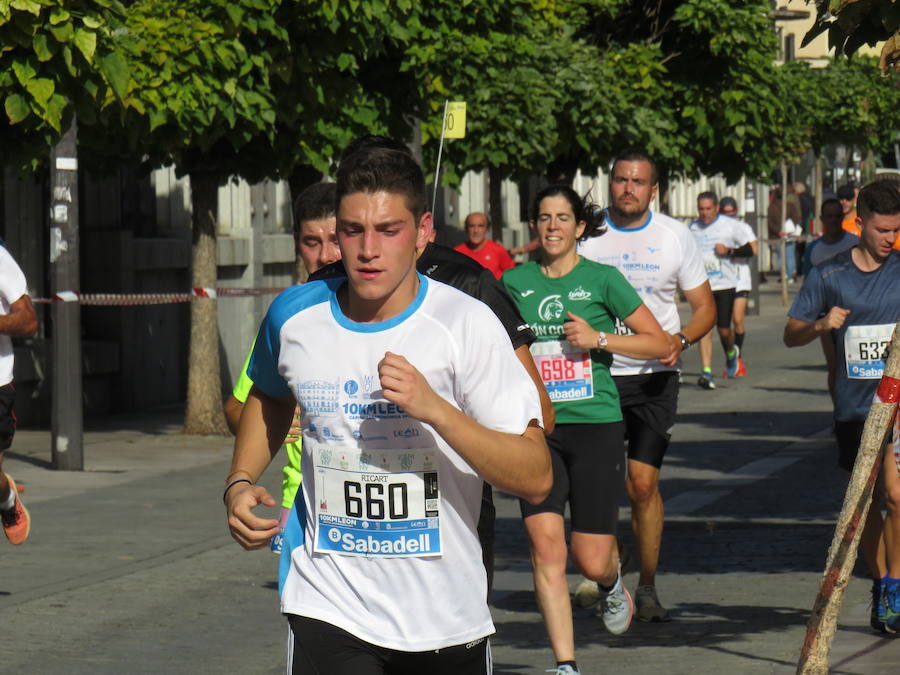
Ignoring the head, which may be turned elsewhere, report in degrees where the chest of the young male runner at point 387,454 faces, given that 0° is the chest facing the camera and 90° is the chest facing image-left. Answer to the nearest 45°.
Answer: approximately 0°

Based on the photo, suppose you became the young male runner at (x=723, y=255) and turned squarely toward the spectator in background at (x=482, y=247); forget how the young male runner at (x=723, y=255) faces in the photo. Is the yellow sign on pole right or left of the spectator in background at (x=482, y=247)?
left

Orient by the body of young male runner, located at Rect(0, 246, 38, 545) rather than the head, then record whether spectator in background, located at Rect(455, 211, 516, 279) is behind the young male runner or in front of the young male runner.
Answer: behind

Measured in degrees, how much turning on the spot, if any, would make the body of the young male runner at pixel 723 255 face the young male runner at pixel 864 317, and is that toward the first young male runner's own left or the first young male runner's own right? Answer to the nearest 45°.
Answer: approximately 45° to the first young male runner's own left

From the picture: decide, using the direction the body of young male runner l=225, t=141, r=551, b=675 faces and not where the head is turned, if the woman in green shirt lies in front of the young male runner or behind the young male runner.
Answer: behind

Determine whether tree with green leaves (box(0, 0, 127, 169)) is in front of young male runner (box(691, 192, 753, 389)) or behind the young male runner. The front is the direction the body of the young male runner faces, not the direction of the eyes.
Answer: in front

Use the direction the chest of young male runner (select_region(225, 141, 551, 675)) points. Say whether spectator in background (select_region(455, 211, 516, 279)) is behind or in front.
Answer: behind

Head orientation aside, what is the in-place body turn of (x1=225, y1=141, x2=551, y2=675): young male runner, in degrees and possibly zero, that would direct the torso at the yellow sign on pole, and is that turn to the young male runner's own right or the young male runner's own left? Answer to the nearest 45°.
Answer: approximately 180°
